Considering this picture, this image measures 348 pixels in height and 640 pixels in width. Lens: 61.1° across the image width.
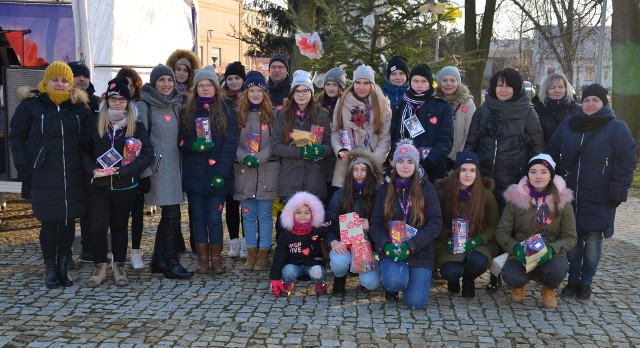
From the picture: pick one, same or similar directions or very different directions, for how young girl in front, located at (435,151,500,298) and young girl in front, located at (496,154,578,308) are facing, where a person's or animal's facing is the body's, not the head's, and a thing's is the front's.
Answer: same or similar directions

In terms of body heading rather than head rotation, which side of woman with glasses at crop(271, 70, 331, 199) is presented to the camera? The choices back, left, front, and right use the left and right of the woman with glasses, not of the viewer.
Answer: front

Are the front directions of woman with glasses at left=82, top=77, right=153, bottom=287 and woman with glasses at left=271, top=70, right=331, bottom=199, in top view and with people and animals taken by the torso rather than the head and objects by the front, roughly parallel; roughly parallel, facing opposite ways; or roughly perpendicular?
roughly parallel

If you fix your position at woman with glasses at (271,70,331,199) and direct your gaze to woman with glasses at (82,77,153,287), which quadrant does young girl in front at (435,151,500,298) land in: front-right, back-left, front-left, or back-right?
back-left

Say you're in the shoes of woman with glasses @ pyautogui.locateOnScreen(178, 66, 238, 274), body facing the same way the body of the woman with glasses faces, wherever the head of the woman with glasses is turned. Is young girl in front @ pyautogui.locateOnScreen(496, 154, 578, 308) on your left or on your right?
on your left

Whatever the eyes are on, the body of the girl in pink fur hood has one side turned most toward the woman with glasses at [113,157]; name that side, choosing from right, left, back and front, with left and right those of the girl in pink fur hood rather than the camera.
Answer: right

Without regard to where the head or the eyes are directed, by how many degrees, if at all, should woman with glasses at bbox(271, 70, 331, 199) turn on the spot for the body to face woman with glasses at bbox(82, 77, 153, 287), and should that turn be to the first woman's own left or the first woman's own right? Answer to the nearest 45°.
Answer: approximately 90° to the first woman's own right

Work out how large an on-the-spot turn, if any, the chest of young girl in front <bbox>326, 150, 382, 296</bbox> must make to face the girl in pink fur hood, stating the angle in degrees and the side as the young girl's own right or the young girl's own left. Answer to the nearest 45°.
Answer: approximately 90° to the young girl's own right

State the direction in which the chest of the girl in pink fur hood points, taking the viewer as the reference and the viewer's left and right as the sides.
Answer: facing the viewer

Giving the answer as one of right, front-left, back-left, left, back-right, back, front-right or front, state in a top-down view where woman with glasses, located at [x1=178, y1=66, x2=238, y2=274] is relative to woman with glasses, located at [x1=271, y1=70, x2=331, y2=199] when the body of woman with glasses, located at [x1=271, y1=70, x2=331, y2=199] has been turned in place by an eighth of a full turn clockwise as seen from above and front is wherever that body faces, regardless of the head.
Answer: front-right

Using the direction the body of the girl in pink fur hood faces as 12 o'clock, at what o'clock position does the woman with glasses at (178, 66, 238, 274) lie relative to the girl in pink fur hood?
The woman with glasses is roughly at 4 o'clock from the girl in pink fur hood.

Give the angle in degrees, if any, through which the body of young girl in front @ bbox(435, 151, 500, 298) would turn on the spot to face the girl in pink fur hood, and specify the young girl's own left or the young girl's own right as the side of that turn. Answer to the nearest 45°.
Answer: approximately 90° to the young girl's own right

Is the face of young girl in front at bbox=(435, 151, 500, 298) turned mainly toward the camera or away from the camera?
toward the camera
